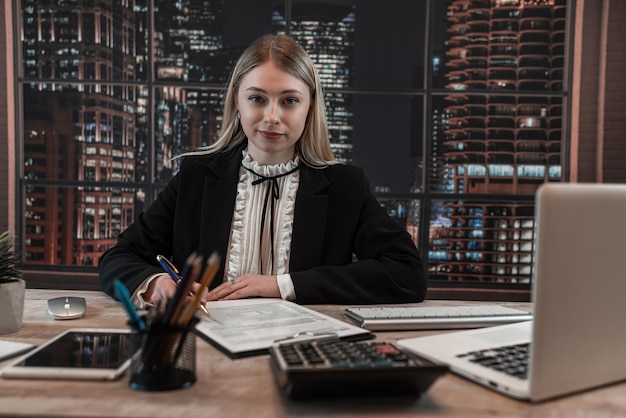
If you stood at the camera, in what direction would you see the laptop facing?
facing away from the viewer and to the left of the viewer

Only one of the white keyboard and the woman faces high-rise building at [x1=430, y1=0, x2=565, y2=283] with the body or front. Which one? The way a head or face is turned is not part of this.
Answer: the white keyboard

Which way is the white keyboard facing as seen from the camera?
away from the camera

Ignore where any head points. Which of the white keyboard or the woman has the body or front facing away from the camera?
the white keyboard

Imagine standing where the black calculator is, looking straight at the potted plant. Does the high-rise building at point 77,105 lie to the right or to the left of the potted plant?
right

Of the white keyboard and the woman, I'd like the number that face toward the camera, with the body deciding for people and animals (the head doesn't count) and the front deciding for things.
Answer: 1

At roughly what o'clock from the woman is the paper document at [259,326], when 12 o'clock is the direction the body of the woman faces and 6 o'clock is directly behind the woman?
The paper document is roughly at 12 o'clock from the woman.

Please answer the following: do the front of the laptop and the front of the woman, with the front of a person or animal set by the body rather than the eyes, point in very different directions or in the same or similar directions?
very different directions
